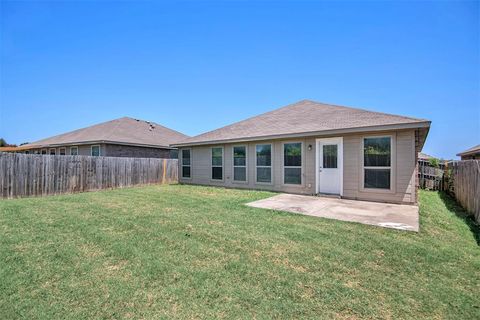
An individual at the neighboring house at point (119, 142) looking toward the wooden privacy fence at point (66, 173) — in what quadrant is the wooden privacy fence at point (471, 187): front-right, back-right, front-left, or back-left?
front-left

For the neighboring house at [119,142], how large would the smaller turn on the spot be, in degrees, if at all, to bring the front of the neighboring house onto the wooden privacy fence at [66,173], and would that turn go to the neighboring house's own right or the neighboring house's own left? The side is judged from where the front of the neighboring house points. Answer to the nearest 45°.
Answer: approximately 135° to the neighboring house's own right

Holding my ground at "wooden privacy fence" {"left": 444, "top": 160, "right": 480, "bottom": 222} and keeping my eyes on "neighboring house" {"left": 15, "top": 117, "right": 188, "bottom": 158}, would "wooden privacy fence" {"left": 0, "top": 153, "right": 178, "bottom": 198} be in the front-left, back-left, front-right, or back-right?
front-left

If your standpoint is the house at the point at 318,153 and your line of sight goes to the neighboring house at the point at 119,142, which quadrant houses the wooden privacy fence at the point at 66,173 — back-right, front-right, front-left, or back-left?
front-left

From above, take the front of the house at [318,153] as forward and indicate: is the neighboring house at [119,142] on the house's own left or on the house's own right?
on the house's own left

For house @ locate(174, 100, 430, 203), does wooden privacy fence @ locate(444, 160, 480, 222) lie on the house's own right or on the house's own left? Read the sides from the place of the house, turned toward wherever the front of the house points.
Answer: on the house's own right

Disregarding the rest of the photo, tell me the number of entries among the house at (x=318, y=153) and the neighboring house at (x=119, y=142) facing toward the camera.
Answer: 0

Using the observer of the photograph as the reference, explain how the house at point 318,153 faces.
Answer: facing away from the viewer and to the right of the viewer

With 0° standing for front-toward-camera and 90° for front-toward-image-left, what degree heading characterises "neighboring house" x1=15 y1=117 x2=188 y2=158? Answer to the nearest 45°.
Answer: approximately 225°

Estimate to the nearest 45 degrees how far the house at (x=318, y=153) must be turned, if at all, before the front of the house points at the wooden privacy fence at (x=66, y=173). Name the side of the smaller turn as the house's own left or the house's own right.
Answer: approximately 135° to the house's own left
